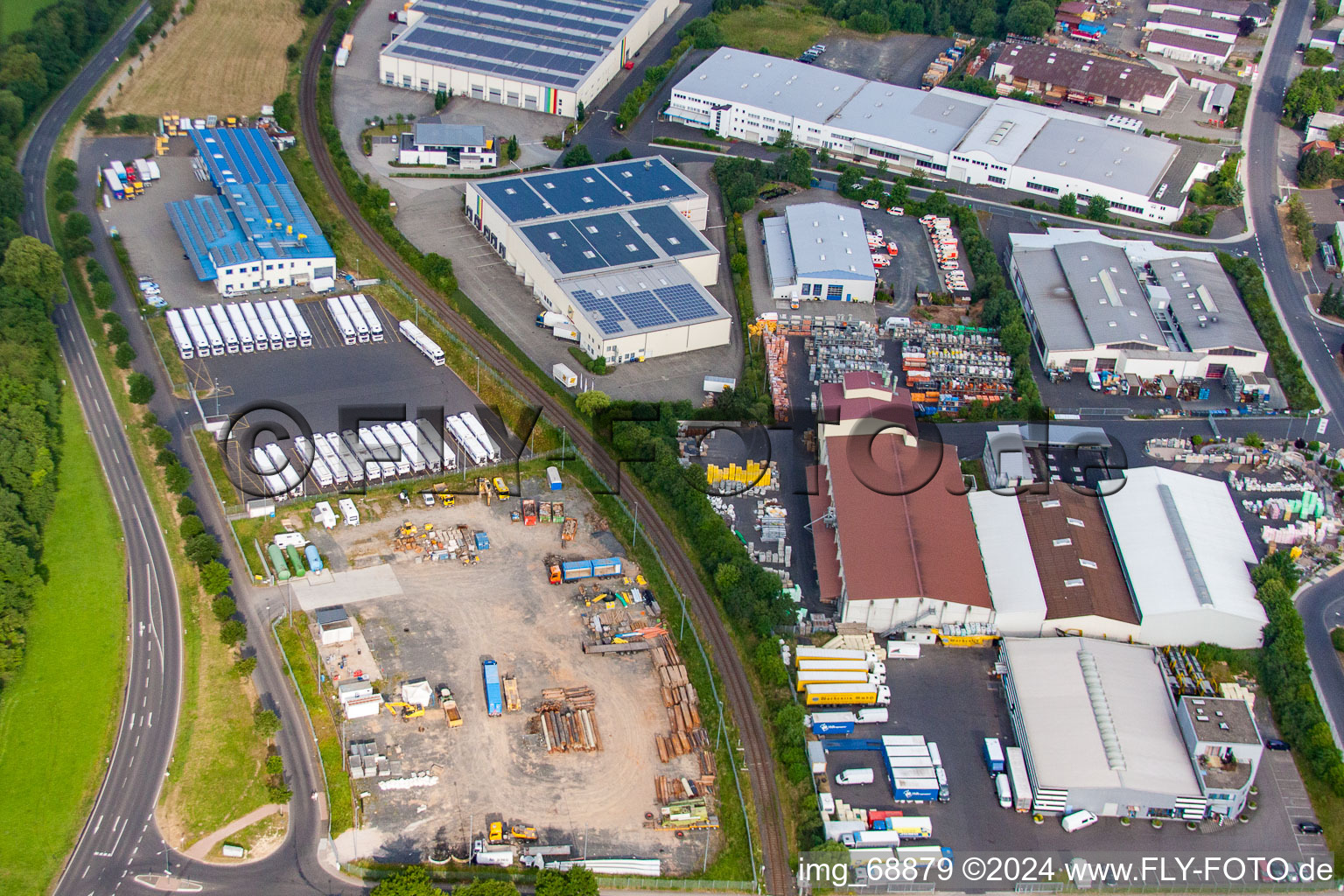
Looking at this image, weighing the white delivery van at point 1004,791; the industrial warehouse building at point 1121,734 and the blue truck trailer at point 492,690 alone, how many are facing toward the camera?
2

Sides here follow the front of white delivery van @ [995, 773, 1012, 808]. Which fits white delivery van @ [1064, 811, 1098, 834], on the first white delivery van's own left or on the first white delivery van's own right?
on the first white delivery van's own left
